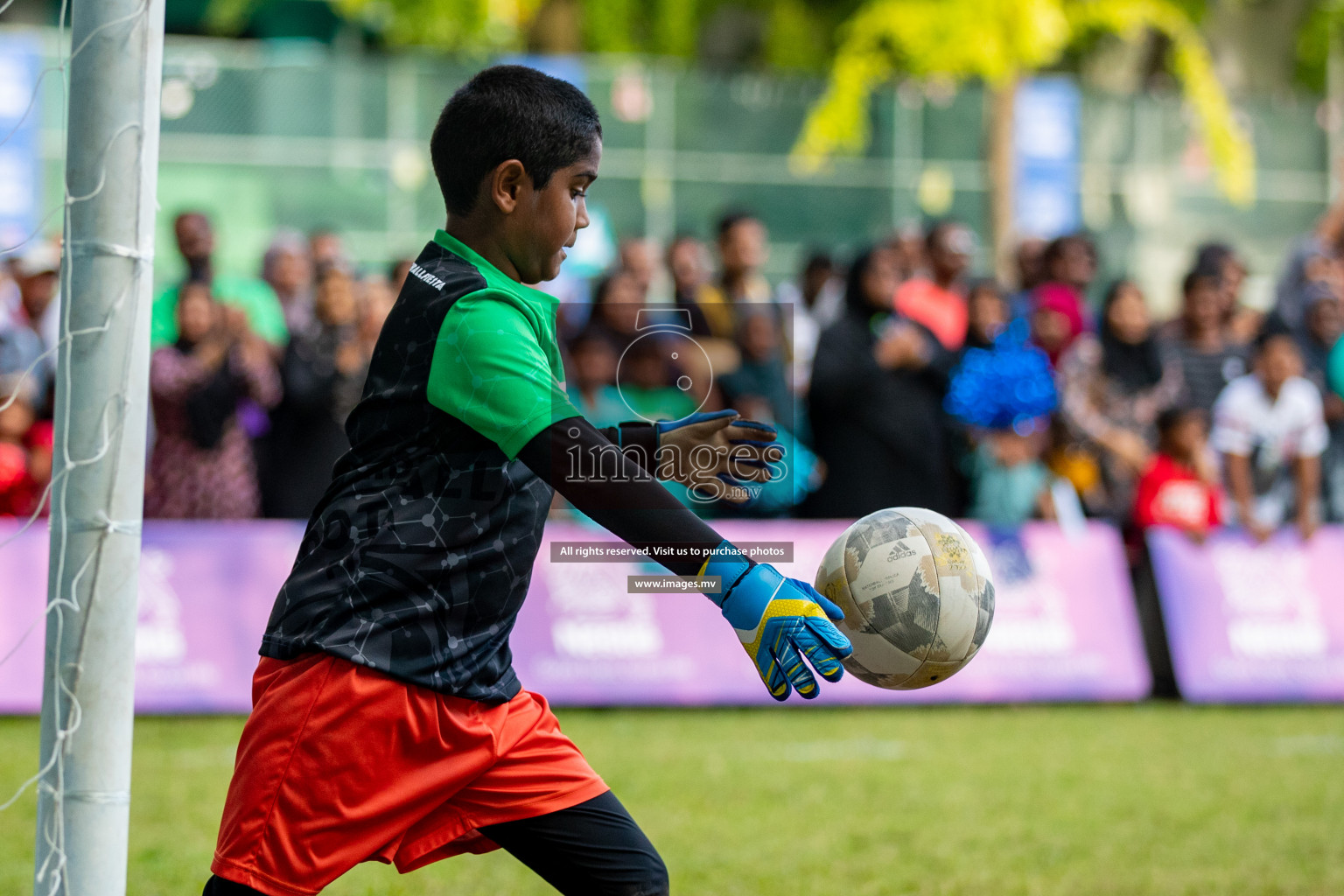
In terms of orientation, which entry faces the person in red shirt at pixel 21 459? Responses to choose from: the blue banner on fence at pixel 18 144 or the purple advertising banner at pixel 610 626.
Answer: the blue banner on fence

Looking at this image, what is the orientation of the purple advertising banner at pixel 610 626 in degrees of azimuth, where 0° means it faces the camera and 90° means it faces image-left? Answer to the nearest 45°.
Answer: approximately 0°

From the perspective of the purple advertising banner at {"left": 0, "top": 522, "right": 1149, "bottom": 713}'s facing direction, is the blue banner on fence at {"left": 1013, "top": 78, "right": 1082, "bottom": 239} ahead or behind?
behind

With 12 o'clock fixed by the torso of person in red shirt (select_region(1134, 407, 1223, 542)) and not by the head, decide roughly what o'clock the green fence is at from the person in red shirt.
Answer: The green fence is roughly at 5 o'clock from the person in red shirt.

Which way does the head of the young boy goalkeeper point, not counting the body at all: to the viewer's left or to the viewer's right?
to the viewer's right
